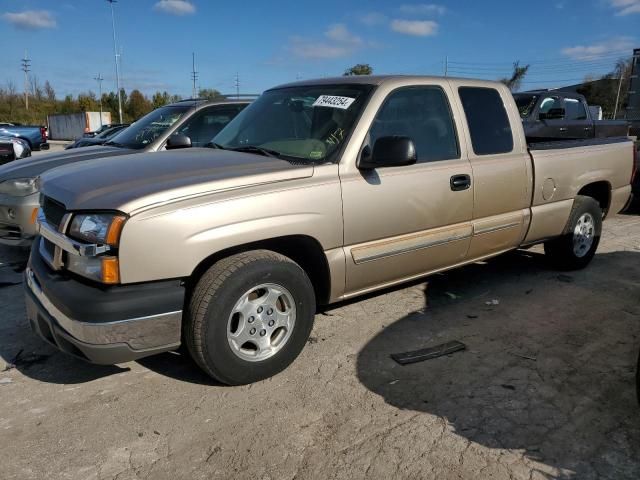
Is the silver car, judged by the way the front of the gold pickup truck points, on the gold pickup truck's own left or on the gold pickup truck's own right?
on the gold pickup truck's own right

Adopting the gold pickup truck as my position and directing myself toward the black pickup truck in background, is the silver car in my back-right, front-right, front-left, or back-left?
front-left

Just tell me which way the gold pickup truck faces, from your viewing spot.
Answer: facing the viewer and to the left of the viewer

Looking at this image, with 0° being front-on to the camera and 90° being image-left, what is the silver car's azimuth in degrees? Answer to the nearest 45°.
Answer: approximately 45°

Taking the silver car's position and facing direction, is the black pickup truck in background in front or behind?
behind

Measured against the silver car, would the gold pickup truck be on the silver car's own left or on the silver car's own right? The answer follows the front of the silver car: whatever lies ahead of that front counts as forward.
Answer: on the silver car's own left

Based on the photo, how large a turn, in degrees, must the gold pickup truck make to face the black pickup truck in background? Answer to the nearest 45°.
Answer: approximately 180°

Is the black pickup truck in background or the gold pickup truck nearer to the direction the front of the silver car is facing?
the gold pickup truck

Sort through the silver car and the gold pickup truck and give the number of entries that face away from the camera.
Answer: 0
